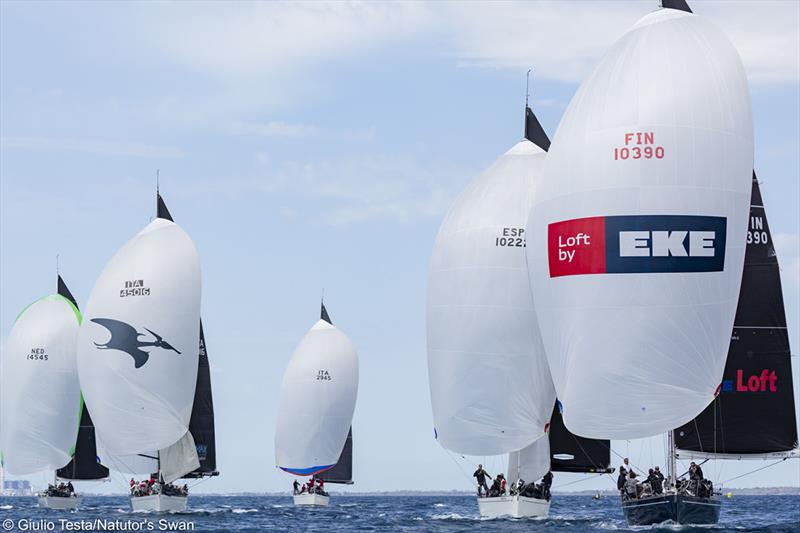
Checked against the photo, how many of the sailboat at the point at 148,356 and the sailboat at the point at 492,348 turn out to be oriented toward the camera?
2

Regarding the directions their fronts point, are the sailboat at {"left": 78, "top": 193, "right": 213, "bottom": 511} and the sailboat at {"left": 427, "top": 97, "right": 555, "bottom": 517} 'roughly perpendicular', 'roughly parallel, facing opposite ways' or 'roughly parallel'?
roughly parallel

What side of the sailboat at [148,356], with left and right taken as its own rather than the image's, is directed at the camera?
front

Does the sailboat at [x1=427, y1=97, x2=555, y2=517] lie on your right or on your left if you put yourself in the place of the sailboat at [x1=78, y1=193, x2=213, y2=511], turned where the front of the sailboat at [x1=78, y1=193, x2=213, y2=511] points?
on your left
